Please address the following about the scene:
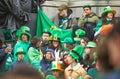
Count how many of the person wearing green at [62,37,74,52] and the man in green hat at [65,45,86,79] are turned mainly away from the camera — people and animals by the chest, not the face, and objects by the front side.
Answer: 0

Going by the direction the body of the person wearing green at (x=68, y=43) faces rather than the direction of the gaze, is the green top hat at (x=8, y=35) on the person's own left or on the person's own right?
on the person's own right

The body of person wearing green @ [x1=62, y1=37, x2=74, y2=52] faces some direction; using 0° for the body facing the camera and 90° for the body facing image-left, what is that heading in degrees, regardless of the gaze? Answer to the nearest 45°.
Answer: approximately 45°

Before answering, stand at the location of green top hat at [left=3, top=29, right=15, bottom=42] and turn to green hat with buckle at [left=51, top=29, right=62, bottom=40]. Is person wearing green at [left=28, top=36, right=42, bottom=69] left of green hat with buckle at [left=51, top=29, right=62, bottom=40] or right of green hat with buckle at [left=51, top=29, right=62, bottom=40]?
right

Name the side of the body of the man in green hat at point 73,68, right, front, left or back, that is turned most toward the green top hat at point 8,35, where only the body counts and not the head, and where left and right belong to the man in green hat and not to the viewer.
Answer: right

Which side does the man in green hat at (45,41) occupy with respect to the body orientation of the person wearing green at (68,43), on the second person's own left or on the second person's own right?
on the second person's own right

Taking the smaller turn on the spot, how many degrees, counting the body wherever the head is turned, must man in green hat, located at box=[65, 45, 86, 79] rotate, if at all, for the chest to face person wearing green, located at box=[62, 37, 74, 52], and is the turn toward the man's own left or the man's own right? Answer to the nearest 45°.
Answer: approximately 135° to the man's own right

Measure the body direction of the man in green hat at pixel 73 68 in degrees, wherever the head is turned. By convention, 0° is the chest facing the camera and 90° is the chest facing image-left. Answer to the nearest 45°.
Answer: approximately 45°

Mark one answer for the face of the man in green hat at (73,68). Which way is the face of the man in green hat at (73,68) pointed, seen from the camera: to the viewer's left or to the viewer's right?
to the viewer's left

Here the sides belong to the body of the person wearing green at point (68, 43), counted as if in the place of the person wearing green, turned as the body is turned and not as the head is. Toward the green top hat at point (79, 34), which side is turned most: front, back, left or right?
back
